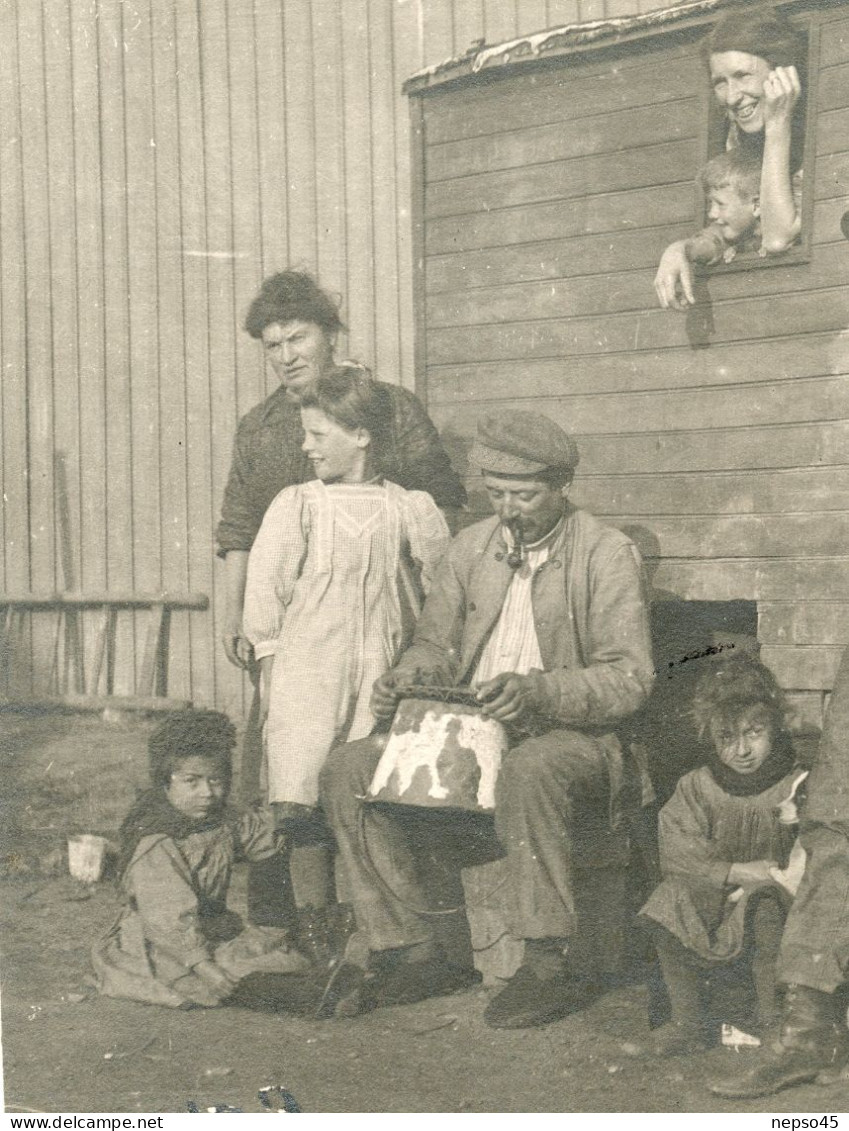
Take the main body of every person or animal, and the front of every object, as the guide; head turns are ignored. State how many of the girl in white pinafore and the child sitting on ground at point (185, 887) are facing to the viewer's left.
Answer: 0

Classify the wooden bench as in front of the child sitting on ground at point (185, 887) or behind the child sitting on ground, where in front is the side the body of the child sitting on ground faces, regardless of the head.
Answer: behind

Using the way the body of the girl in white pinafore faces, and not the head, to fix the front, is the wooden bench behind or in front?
behind

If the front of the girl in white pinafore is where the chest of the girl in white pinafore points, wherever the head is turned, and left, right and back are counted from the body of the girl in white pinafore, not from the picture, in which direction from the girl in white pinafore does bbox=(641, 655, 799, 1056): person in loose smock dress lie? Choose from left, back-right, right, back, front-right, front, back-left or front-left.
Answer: front-left

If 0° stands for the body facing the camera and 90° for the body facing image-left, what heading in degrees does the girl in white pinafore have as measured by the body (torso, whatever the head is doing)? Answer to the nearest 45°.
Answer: approximately 0°

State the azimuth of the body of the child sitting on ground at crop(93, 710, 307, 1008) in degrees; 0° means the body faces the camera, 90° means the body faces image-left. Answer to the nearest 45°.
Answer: approximately 315°

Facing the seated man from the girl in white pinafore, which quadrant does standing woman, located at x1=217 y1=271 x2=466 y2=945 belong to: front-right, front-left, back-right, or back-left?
back-left
